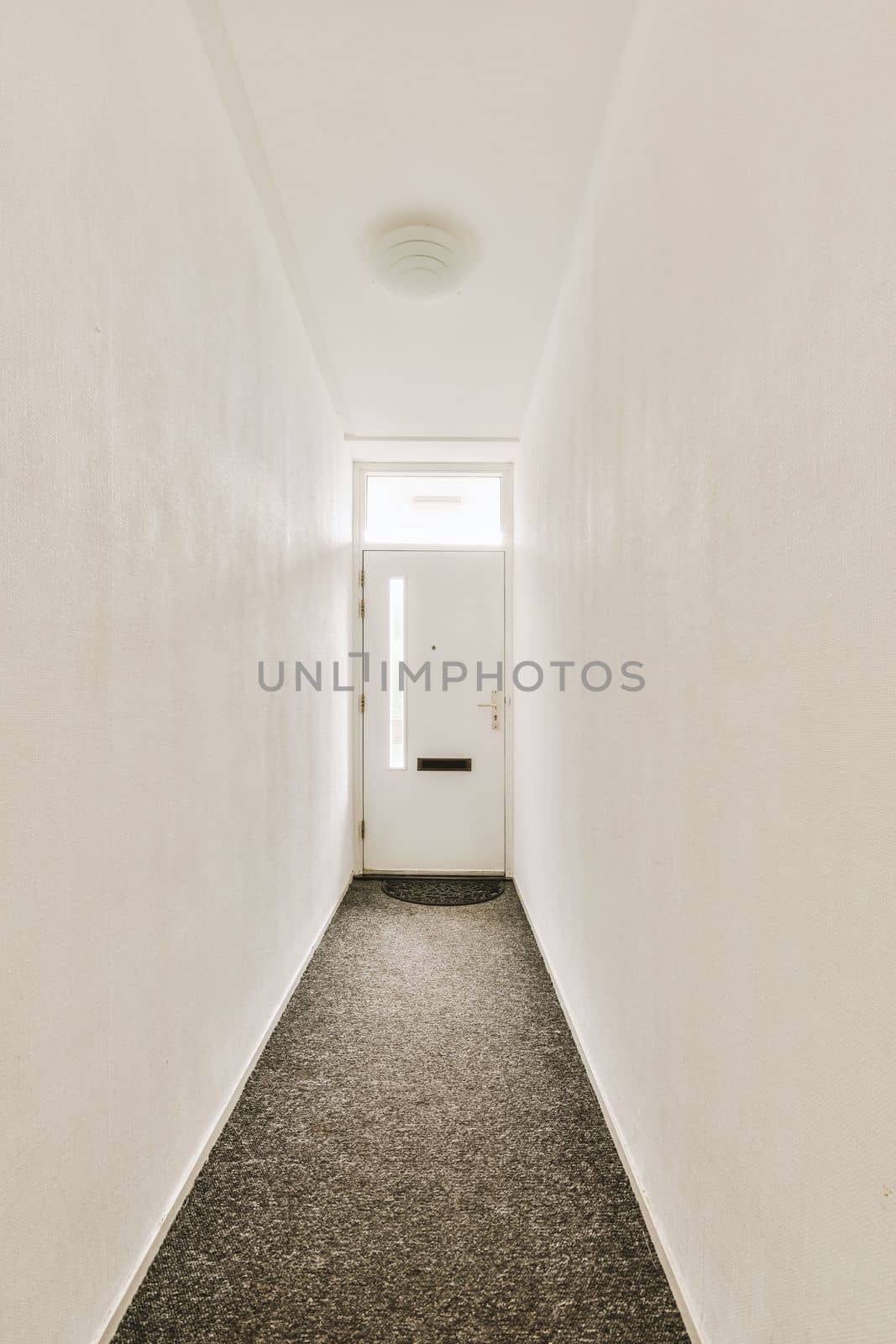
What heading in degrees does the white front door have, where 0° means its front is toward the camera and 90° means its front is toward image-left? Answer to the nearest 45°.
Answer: approximately 0°

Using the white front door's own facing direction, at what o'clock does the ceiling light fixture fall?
The ceiling light fixture is roughly at 12 o'clock from the white front door.
